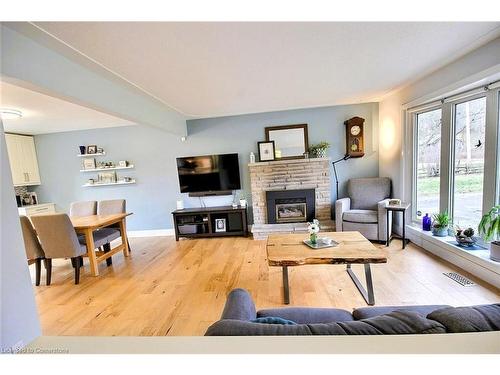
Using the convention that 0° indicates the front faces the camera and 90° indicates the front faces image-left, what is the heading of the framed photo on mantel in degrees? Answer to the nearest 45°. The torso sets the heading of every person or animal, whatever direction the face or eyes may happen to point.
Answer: approximately 0°

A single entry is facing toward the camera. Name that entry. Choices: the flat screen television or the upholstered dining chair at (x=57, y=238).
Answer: the flat screen television

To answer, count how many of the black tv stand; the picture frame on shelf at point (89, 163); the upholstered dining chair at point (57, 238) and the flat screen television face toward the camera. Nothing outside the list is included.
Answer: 3

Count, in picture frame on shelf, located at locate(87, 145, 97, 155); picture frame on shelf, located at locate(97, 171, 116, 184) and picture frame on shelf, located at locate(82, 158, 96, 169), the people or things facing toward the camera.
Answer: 3

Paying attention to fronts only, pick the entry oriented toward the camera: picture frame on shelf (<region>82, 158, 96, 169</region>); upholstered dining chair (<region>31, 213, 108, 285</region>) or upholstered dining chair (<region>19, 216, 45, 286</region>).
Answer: the picture frame on shelf

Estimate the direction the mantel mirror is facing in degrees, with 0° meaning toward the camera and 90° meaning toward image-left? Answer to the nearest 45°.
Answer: approximately 0°

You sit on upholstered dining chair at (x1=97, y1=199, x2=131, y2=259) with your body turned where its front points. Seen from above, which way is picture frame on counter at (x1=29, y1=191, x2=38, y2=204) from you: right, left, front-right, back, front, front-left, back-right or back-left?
right

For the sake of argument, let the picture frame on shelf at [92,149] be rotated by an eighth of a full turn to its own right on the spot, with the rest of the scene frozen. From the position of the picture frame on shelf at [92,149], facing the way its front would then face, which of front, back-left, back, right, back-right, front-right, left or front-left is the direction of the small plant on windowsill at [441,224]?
left

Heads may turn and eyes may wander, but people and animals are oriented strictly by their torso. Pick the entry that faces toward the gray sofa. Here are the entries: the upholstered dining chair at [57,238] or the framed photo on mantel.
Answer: the framed photo on mantel

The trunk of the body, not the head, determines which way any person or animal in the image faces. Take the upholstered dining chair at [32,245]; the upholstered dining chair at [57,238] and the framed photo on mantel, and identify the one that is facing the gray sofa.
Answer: the framed photo on mantel

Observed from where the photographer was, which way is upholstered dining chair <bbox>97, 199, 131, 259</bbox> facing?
facing the viewer and to the left of the viewer

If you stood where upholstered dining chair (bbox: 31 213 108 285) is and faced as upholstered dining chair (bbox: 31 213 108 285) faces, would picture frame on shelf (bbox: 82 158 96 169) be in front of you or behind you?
in front

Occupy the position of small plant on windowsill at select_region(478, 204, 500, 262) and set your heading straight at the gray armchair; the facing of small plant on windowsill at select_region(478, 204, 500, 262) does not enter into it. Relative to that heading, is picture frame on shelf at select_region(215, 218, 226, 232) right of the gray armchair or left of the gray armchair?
left

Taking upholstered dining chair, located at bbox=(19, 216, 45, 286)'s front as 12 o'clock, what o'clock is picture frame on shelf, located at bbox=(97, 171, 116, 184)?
The picture frame on shelf is roughly at 12 o'clock from the upholstered dining chair.

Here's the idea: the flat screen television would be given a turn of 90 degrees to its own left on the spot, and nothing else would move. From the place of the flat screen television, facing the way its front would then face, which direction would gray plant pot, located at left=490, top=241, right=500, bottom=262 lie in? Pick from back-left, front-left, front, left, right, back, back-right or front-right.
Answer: front-right

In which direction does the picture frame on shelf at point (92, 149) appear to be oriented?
toward the camera

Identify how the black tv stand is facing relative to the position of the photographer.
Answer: facing the viewer

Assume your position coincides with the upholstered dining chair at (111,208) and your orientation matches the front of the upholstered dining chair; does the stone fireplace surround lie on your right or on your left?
on your left
